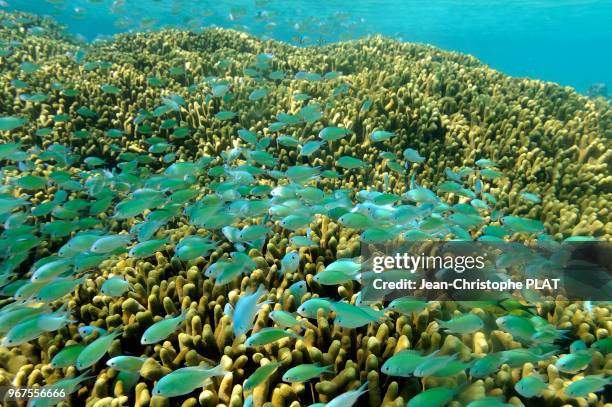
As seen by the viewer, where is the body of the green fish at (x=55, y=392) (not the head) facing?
to the viewer's left

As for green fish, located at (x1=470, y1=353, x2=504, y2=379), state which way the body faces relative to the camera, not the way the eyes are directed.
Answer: to the viewer's left

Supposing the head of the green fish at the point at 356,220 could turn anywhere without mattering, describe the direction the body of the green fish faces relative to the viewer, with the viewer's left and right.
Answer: facing to the left of the viewer

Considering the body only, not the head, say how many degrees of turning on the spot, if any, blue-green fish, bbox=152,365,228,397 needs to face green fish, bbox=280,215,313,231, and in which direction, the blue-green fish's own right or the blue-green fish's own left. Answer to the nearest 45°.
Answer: approximately 135° to the blue-green fish's own right

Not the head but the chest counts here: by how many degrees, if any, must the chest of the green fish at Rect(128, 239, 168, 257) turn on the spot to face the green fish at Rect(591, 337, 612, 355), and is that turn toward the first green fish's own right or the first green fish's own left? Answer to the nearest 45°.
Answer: approximately 135° to the first green fish's own left

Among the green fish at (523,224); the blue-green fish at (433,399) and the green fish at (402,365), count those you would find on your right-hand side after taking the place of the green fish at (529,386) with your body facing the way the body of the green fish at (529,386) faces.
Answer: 1
